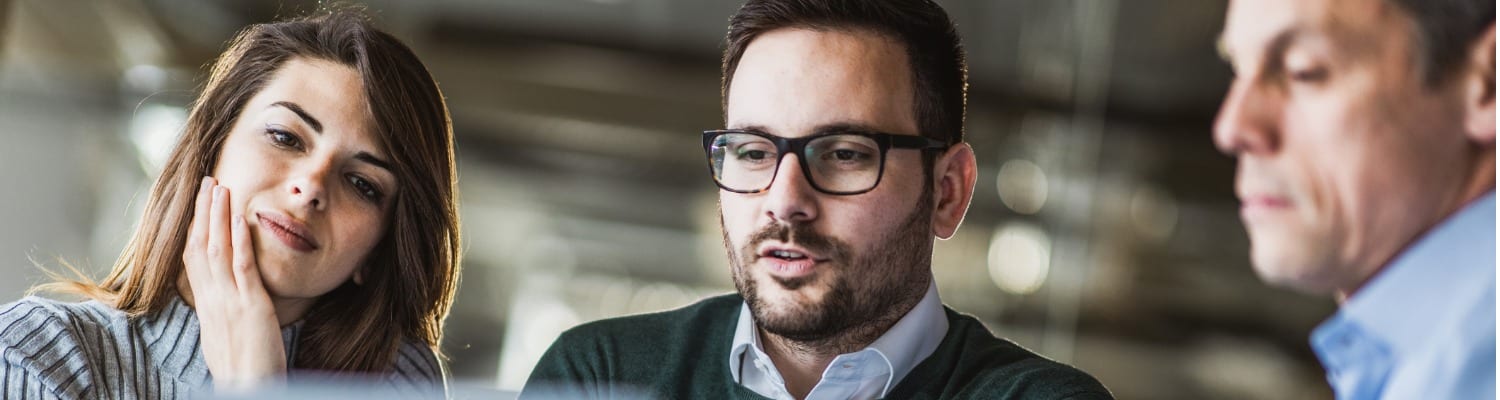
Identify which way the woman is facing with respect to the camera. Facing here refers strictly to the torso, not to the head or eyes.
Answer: toward the camera

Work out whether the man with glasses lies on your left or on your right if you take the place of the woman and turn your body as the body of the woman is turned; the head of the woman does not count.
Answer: on your left

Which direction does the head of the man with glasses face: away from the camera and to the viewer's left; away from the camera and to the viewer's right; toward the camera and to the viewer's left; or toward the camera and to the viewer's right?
toward the camera and to the viewer's left

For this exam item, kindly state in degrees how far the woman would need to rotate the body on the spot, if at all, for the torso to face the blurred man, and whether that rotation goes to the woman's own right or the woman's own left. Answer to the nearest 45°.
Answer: approximately 45° to the woman's own left

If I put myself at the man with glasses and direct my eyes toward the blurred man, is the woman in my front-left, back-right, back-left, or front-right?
back-right
